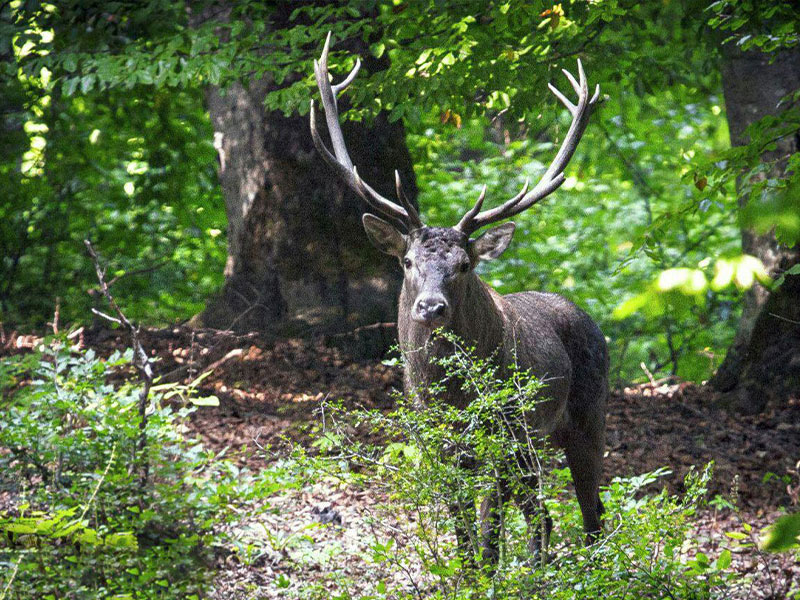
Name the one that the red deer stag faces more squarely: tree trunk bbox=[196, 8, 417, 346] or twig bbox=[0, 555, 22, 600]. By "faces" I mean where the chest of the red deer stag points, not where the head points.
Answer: the twig

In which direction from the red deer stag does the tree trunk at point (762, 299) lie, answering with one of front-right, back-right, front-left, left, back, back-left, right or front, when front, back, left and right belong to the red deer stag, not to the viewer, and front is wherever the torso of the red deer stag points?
back

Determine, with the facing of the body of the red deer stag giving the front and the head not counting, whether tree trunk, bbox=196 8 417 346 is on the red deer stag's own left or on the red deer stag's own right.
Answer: on the red deer stag's own right

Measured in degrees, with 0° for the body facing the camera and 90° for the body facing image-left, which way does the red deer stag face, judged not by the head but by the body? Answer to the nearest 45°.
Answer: approximately 45°

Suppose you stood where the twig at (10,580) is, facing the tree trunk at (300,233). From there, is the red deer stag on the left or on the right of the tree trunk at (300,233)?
right

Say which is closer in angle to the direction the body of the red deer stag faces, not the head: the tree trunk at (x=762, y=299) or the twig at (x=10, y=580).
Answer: the twig

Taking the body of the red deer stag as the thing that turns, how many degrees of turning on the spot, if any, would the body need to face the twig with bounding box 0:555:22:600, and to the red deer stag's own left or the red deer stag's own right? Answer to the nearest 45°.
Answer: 0° — it already faces it
